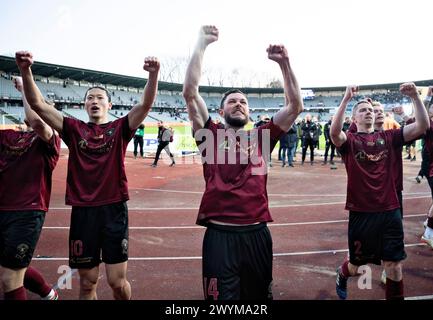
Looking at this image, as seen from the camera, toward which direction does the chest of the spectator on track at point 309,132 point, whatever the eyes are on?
toward the camera
